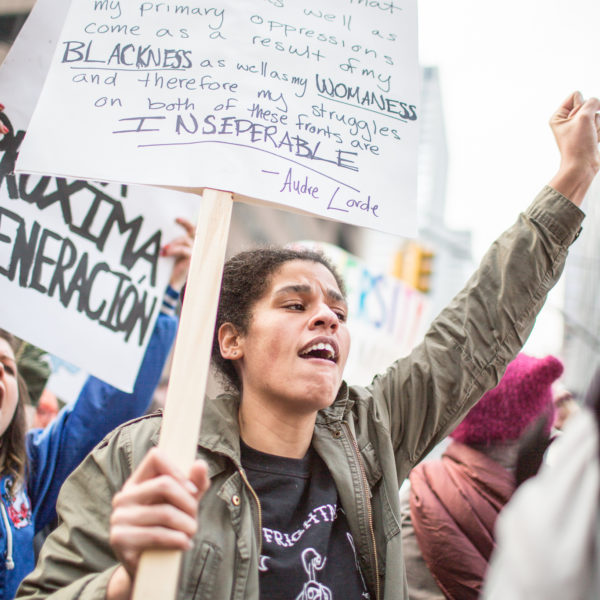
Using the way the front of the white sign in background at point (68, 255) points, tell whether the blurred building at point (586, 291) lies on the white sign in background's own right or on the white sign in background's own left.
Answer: on the white sign in background's own left

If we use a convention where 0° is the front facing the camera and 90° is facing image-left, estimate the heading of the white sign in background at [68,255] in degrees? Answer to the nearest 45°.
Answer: approximately 0°

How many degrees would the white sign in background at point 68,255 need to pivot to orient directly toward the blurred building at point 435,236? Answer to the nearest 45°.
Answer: approximately 135° to its left
